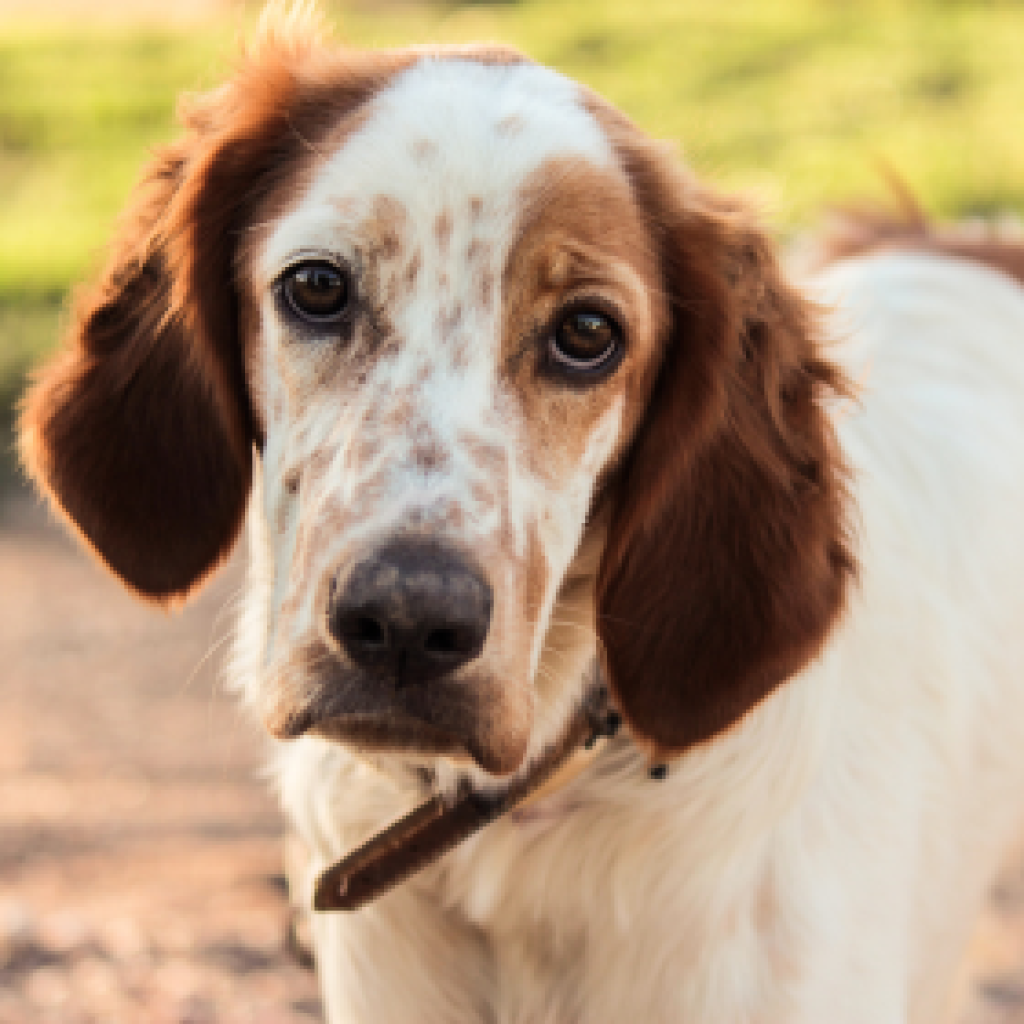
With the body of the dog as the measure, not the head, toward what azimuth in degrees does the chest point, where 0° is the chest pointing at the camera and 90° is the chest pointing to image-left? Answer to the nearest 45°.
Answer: approximately 45°
